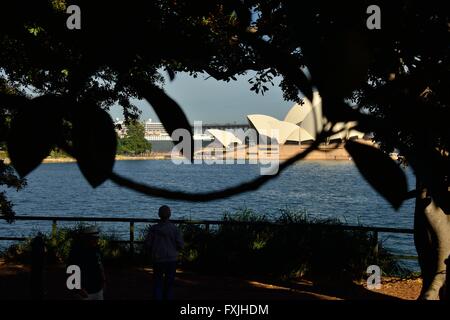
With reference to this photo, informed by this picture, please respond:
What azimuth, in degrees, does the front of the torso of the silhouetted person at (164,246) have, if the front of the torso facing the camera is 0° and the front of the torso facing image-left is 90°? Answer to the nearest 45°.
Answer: approximately 180°

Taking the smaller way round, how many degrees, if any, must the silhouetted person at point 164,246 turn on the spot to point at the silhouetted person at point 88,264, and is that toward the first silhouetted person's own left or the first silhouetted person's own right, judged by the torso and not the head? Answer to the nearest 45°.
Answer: approximately 135° to the first silhouetted person's own left

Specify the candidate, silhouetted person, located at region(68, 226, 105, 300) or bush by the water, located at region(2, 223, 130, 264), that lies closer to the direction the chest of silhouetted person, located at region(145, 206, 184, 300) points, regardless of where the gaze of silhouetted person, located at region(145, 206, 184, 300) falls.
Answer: the bush by the water

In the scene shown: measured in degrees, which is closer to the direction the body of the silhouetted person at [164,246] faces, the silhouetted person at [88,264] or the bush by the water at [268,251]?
the bush by the water
